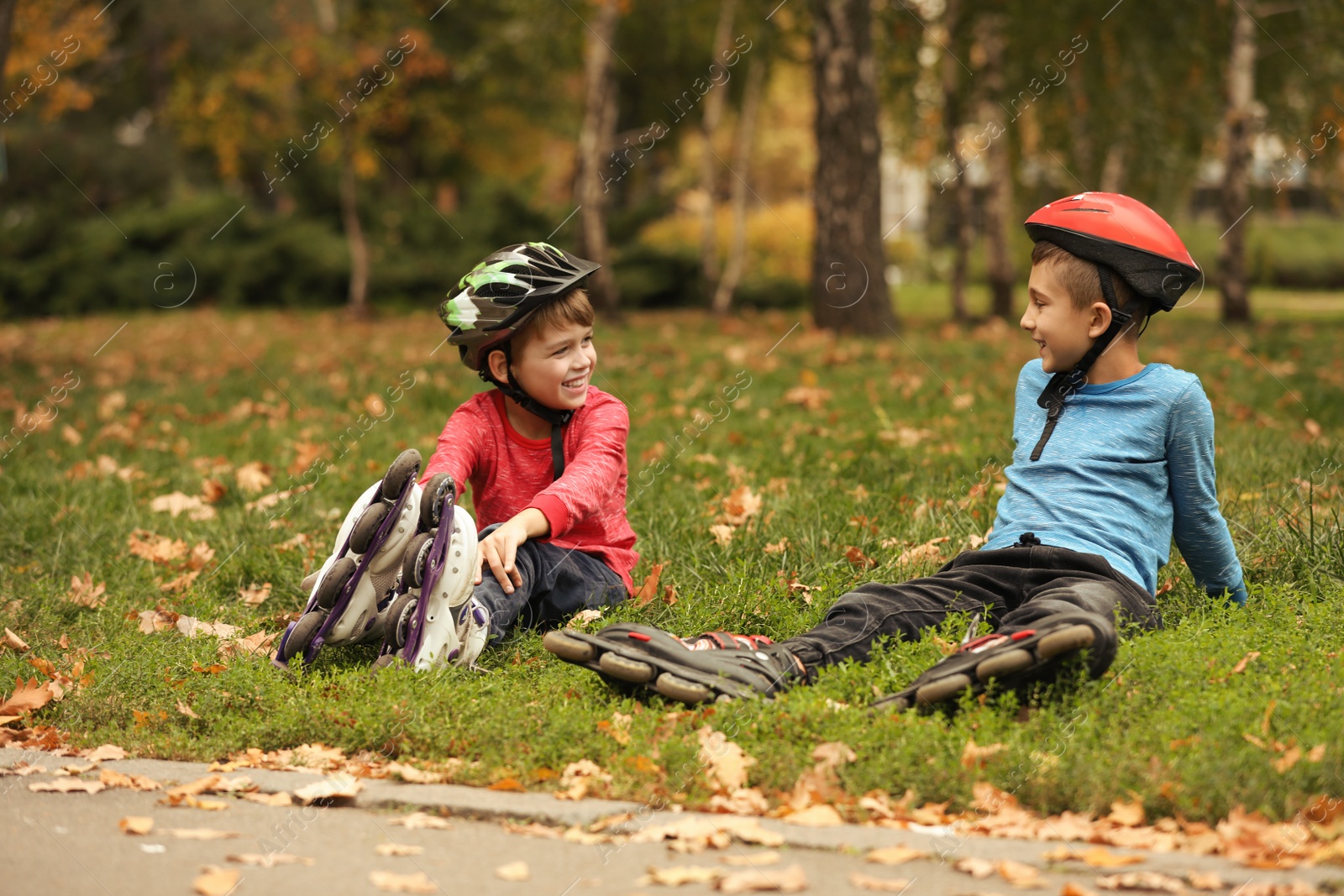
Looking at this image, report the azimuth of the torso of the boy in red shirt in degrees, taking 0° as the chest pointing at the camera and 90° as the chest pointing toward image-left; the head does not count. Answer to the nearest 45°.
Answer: approximately 45°

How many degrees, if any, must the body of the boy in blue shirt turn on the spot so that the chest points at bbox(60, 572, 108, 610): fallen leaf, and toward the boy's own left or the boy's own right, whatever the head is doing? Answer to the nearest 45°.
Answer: approximately 45° to the boy's own right

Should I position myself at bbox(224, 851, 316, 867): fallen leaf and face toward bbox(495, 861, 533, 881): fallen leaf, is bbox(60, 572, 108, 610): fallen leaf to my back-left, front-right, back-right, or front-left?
back-left

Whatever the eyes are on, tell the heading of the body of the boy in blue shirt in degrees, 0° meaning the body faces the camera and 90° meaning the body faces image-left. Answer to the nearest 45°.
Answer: approximately 45°

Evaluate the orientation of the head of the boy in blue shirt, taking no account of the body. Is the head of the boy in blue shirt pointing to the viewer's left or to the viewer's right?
to the viewer's left

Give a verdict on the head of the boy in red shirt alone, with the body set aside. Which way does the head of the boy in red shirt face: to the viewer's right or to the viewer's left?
to the viewer's right

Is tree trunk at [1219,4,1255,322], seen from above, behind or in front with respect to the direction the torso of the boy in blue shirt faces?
behind

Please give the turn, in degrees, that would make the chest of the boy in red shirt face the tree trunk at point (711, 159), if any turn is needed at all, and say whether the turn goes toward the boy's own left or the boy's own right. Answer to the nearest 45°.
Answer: approximately 135° to the boy's own right

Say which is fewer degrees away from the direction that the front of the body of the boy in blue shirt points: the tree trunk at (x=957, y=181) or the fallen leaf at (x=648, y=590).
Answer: the fallen leaf

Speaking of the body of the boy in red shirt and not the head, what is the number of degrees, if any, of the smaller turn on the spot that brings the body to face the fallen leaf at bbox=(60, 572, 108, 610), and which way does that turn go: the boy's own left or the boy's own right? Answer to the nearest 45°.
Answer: approximately 90° to the boy's own right

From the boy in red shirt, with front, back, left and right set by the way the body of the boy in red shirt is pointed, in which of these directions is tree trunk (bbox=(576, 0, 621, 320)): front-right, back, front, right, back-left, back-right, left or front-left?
back-right
